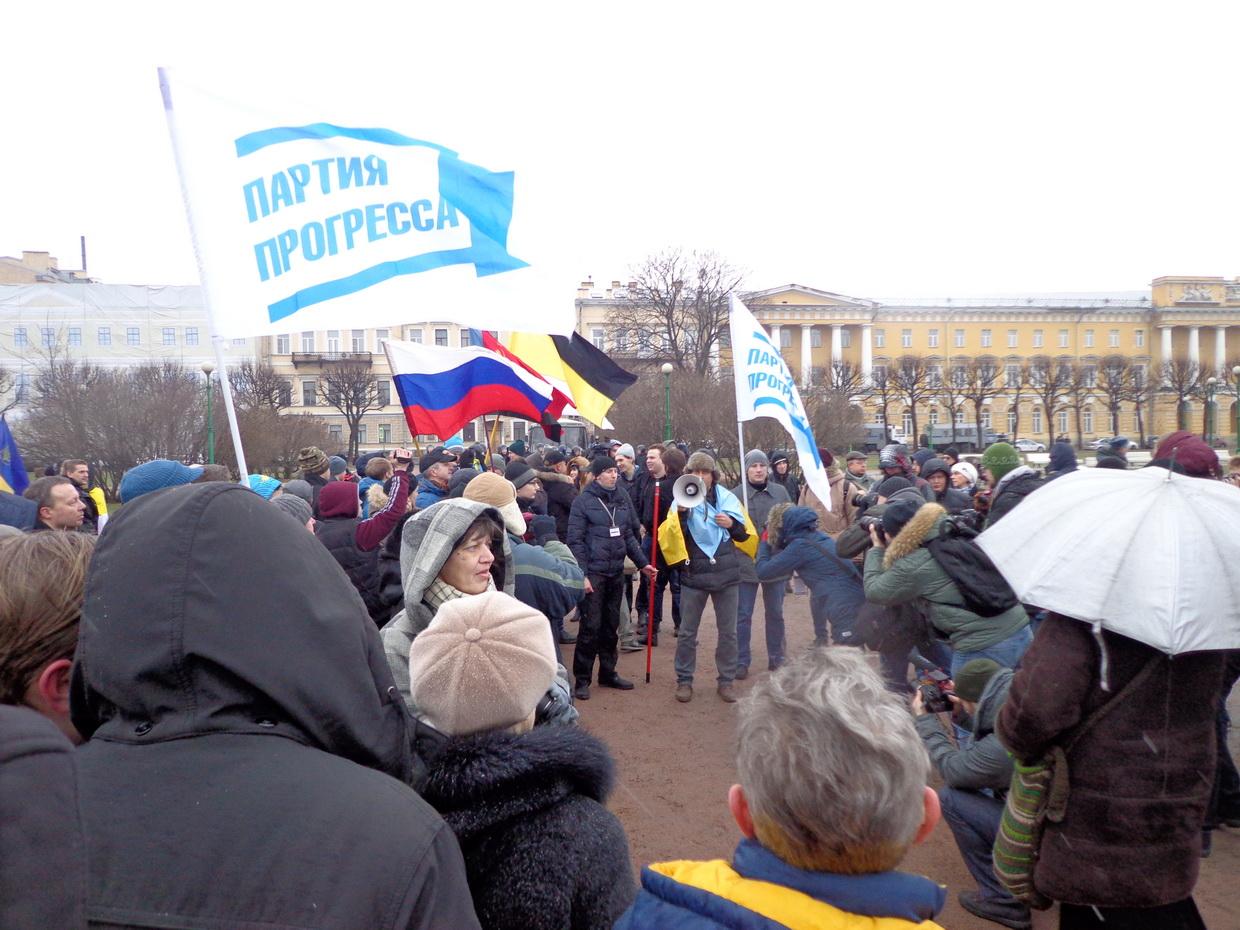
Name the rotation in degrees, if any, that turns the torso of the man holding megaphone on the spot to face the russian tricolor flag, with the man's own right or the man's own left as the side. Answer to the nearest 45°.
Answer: approximately 135° to the man's own right

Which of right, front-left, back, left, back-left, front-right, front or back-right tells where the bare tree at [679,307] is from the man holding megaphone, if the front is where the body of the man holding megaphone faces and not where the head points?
back

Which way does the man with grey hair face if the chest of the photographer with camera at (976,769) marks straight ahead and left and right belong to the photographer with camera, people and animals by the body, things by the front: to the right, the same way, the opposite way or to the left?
to the right

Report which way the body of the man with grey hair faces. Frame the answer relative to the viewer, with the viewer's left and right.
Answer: facing away from the viewer

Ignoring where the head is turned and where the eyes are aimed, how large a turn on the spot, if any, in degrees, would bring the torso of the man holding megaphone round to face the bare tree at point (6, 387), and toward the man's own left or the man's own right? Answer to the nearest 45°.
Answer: approximately 135° to the man's own right

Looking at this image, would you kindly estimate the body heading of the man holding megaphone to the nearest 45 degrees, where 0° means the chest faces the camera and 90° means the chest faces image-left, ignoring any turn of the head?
approximately 0°

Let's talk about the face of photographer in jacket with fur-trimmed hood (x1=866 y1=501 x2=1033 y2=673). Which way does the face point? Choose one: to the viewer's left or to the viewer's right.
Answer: to the viewer's left

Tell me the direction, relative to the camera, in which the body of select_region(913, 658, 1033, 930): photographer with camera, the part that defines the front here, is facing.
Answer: to the viewer's left

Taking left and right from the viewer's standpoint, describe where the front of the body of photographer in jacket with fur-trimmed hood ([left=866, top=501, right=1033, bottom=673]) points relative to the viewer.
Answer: facing to the left of the viewer

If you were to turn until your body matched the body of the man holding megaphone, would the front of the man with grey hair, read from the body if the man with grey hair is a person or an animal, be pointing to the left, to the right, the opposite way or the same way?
the opposite way
